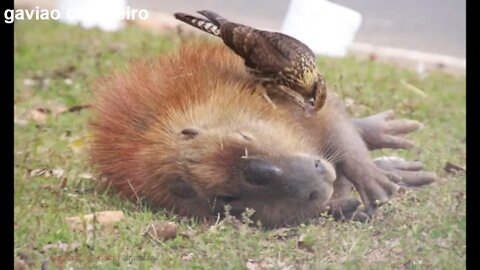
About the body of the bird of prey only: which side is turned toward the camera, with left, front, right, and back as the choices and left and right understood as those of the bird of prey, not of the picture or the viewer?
right
